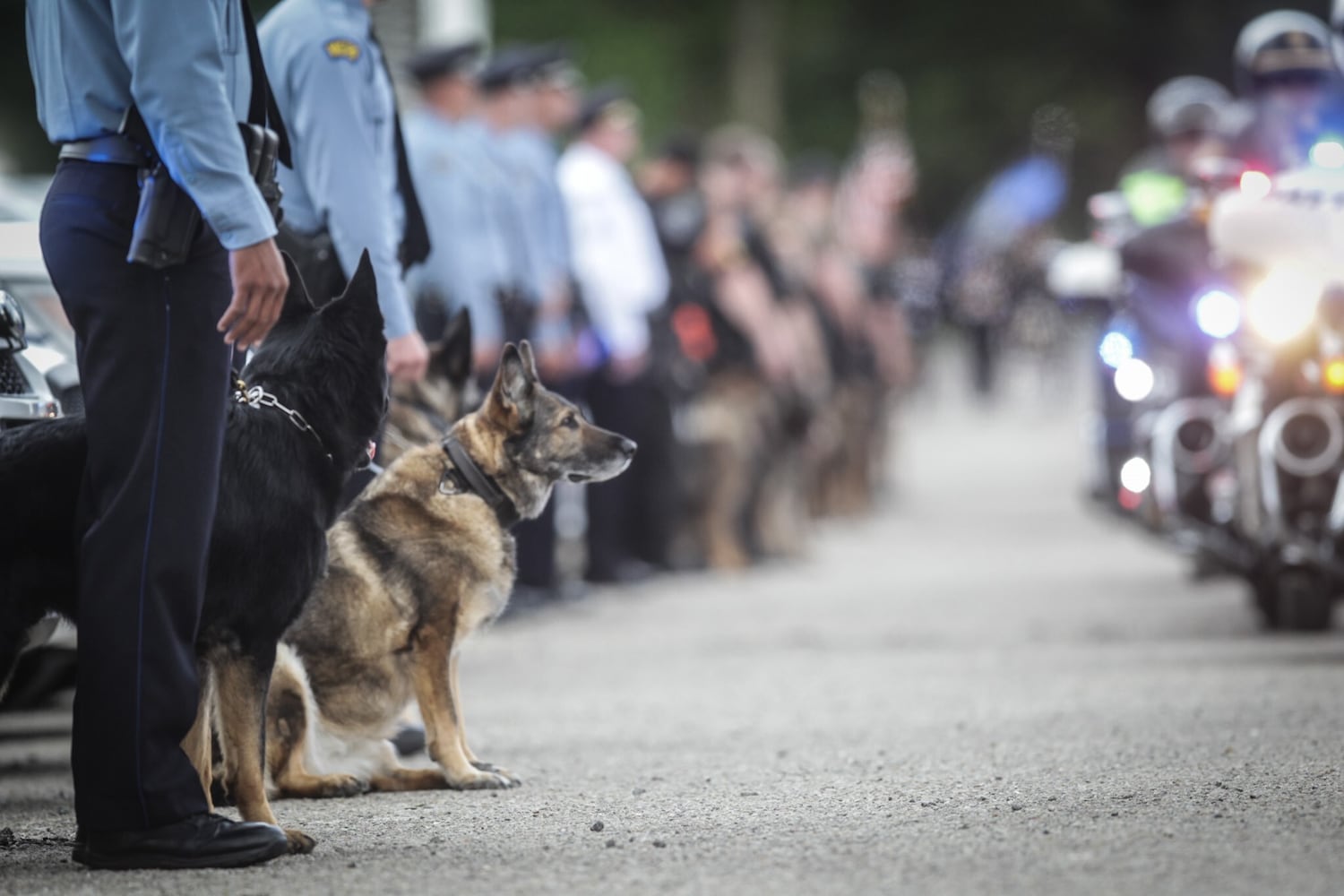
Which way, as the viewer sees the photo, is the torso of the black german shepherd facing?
to the viewer's right

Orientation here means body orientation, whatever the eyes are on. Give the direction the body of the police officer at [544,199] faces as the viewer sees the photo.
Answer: to the viewer's right

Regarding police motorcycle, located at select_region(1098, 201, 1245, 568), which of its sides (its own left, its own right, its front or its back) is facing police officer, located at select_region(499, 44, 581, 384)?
right

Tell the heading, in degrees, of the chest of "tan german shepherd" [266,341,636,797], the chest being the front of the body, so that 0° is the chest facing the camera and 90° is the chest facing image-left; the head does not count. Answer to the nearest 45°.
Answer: approximately 270°

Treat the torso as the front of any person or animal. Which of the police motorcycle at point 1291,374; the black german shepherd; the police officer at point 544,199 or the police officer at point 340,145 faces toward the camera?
the police motorcycle

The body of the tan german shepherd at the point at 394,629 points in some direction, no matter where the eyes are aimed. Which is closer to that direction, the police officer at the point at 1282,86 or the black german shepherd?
the police officer

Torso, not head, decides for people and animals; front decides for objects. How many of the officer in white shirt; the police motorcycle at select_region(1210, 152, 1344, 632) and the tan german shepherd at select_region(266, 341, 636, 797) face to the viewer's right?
2

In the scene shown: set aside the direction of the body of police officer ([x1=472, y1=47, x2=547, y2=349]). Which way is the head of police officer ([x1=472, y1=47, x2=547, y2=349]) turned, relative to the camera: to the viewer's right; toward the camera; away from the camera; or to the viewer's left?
to the viewer's right

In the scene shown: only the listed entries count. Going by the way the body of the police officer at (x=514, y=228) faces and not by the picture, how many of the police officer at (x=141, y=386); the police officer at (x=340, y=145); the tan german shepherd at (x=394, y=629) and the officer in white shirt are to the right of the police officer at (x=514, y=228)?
3

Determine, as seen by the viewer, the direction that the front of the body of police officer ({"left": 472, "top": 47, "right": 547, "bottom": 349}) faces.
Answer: to the viewer's right

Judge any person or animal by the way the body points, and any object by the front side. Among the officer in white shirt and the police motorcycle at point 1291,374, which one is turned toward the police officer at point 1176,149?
the officer in white shirt

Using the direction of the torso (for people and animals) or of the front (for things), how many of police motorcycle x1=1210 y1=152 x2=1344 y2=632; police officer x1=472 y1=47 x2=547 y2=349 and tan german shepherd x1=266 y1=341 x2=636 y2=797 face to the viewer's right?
2

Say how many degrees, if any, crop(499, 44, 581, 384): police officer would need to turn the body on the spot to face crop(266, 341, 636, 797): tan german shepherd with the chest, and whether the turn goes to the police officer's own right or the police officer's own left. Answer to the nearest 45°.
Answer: approximately 90° to the police officer's own right

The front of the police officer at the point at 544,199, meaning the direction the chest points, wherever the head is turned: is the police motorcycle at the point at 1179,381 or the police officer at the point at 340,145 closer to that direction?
the police motorcycle
